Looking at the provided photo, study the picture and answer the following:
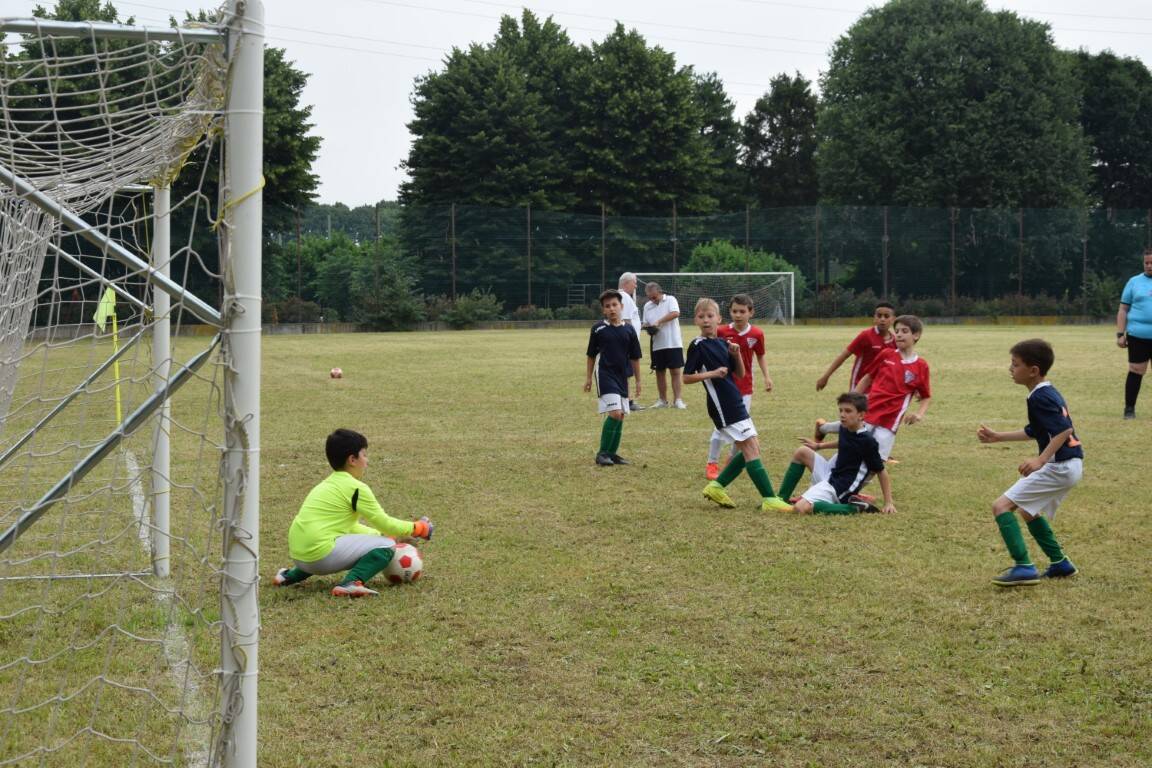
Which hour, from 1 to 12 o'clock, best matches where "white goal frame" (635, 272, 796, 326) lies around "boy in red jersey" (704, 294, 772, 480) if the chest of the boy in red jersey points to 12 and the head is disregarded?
The white goal frame is roughly at 6 o'clock from the boy in red jersey.

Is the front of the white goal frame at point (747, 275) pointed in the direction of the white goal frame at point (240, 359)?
yes

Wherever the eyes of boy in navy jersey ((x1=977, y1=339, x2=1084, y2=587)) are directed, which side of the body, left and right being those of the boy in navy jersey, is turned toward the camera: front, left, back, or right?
left

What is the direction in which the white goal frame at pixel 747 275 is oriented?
toward the camera

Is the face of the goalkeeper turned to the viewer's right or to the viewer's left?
to the viewer's right

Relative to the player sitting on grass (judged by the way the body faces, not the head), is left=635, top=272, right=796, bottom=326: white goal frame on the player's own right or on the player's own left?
on the player's own right

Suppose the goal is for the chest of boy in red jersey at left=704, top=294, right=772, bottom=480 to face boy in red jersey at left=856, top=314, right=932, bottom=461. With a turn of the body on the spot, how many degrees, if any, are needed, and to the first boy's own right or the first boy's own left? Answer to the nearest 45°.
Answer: approximately 45° to the first boy's own left

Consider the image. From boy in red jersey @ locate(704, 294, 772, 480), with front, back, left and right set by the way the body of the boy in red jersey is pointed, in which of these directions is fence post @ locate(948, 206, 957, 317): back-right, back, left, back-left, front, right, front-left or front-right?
back

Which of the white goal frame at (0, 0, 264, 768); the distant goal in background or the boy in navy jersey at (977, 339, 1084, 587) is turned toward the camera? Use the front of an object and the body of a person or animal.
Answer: the distant goal in background

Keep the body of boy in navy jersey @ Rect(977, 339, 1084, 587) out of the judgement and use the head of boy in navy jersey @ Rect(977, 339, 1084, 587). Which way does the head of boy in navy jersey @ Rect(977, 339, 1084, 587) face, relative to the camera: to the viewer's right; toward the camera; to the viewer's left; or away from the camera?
to the viewer's left

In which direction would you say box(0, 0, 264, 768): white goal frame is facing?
to the viewer's right

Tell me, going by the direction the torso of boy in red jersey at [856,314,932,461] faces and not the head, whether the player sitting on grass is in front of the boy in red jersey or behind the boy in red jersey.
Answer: in front

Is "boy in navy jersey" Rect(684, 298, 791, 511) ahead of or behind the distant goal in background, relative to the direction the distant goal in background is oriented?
ahead

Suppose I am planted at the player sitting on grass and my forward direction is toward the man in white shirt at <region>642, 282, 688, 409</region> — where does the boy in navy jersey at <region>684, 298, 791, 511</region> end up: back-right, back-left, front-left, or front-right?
front-left

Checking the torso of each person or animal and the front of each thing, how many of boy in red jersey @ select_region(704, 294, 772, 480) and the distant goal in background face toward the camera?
2

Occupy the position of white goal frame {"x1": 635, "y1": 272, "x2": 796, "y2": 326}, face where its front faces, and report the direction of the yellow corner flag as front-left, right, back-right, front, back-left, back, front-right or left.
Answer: front

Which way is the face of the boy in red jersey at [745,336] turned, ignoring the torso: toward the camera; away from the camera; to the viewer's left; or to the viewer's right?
toward the camera
